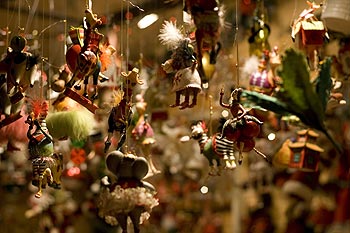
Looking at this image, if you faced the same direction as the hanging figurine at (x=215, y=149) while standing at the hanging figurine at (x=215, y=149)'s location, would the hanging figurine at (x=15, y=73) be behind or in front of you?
in front

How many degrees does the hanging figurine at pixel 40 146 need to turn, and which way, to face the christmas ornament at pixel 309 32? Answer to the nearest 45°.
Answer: approximately 135° to its left

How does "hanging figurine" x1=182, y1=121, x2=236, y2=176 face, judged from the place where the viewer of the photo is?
facing to the left of the viewer

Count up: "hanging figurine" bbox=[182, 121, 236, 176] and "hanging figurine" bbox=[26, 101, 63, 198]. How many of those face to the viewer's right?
0

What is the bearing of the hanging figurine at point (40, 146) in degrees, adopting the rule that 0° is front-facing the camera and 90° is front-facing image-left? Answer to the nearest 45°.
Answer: approximately 45°
